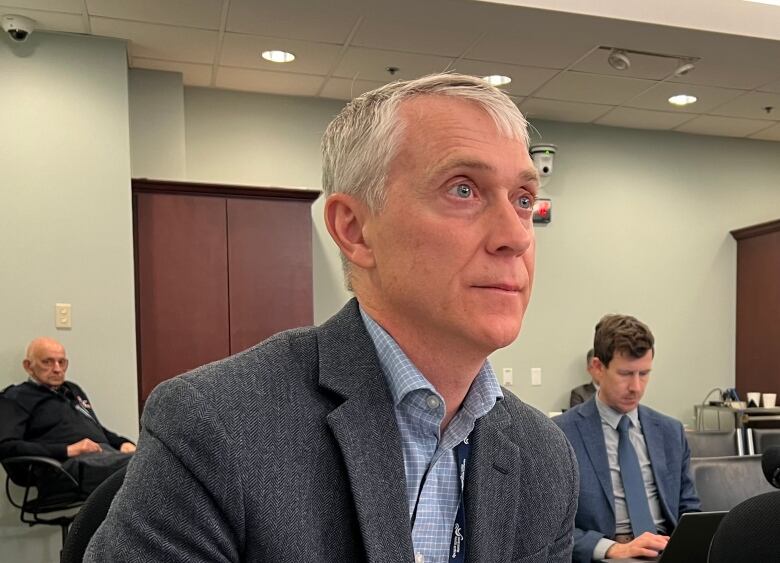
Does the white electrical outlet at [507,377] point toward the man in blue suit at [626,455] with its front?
yes

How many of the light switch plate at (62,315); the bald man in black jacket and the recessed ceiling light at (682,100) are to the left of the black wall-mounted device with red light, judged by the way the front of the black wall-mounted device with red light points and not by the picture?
1

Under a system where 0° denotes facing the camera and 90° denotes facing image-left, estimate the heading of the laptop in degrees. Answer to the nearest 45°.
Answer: approximately 135°

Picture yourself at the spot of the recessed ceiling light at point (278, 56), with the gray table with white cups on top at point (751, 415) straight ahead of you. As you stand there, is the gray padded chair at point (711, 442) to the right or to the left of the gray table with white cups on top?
right

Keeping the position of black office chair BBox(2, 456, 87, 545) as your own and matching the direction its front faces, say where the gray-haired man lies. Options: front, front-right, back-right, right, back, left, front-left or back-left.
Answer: front-right

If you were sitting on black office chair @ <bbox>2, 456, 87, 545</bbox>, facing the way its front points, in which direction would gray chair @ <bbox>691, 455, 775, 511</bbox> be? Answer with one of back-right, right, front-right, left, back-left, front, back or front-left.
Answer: front

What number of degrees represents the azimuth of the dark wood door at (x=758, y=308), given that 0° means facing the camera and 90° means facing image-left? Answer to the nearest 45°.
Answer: approximately 45°

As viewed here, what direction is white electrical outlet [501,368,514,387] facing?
toward the camera

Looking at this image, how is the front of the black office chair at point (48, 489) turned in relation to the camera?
facing the viewer and to the right of the viewer

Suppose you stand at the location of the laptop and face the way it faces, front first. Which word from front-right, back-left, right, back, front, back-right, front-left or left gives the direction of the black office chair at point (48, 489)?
front-left

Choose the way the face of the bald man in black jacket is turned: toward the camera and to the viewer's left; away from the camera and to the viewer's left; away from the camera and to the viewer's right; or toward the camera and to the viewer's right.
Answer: toward the camera and to the viewer's right

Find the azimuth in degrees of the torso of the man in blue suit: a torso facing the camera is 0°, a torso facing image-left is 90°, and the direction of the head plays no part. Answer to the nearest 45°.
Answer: approximately 315°

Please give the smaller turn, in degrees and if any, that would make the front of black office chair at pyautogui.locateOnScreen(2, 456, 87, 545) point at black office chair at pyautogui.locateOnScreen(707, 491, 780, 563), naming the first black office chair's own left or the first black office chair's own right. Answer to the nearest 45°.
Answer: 0° — it already faces it

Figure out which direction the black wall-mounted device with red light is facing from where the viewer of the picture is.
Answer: facing the viewer

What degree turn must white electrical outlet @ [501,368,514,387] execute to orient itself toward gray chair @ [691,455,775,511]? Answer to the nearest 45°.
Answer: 0° — it already faces it

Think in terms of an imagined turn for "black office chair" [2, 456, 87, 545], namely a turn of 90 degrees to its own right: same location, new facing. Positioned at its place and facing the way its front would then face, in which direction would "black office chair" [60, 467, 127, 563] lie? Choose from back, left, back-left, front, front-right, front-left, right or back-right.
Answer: front-left

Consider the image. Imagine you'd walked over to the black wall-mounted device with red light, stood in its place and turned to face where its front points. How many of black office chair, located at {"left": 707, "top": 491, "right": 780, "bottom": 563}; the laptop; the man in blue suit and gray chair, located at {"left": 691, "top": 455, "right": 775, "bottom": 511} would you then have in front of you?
4

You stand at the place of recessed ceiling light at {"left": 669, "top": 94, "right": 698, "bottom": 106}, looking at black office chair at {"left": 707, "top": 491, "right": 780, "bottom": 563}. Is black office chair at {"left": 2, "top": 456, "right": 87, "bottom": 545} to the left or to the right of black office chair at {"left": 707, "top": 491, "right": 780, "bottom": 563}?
right

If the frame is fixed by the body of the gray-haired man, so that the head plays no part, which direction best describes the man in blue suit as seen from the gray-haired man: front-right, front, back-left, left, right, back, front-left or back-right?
left
